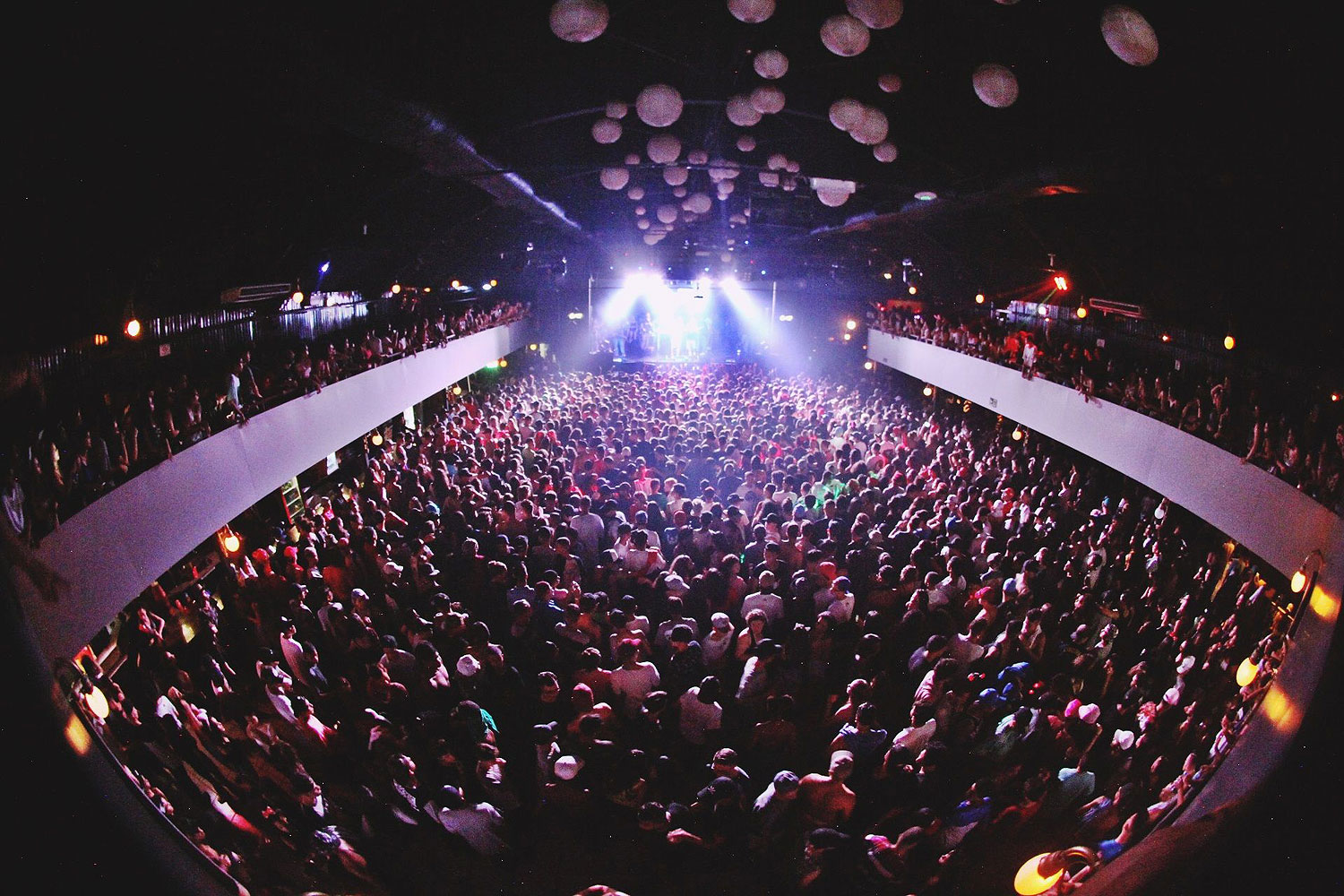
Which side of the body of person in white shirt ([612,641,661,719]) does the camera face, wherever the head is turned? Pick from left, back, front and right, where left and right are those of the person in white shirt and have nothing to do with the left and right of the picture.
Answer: back

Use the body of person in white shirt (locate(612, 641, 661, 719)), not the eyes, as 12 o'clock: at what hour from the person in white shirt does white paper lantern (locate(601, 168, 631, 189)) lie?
The white paper lantern is roughly at 12 o'clock from the person in white shirt.

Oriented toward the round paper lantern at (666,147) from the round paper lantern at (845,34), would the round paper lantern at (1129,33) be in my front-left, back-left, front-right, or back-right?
back-right
